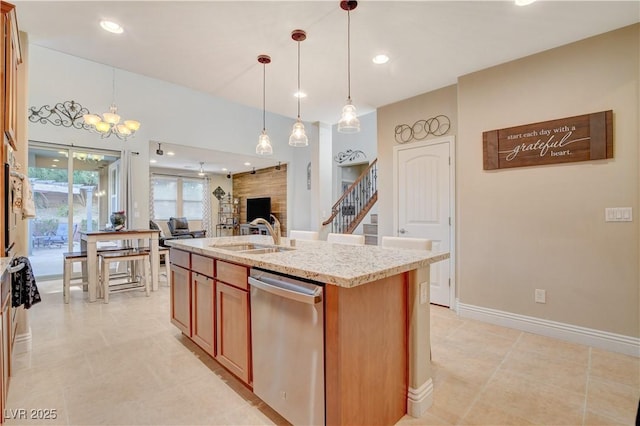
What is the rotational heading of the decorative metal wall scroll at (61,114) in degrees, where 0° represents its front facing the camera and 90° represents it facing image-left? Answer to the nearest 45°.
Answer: approximately 0°

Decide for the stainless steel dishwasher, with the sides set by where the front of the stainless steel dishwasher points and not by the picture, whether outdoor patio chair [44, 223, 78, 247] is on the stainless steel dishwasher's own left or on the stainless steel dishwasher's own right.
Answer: on the stainless steel dishwasher's own right

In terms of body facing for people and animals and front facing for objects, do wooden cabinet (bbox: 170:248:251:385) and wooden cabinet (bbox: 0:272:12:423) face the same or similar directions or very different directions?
very different directions

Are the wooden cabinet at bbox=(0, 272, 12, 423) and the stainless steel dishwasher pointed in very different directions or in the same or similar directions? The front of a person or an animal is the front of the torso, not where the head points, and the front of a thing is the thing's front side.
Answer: very different directions

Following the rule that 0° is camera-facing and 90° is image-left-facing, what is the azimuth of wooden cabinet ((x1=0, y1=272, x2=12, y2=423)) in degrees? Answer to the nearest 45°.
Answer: approximately 270°

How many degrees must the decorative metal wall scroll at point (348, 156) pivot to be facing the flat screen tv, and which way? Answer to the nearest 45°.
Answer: approximately 90° to its right

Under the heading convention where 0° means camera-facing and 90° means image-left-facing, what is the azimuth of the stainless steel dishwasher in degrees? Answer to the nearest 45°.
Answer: approximately 45°

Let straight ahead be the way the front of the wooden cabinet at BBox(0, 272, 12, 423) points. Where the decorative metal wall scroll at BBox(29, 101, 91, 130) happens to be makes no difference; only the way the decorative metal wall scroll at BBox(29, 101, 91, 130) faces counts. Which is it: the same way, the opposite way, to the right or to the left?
to the right

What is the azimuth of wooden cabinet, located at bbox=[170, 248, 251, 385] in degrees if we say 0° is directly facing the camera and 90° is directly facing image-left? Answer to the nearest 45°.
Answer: approximately 45°

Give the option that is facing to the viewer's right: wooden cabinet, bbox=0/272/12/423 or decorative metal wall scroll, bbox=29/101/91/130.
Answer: the wooden cabinet
